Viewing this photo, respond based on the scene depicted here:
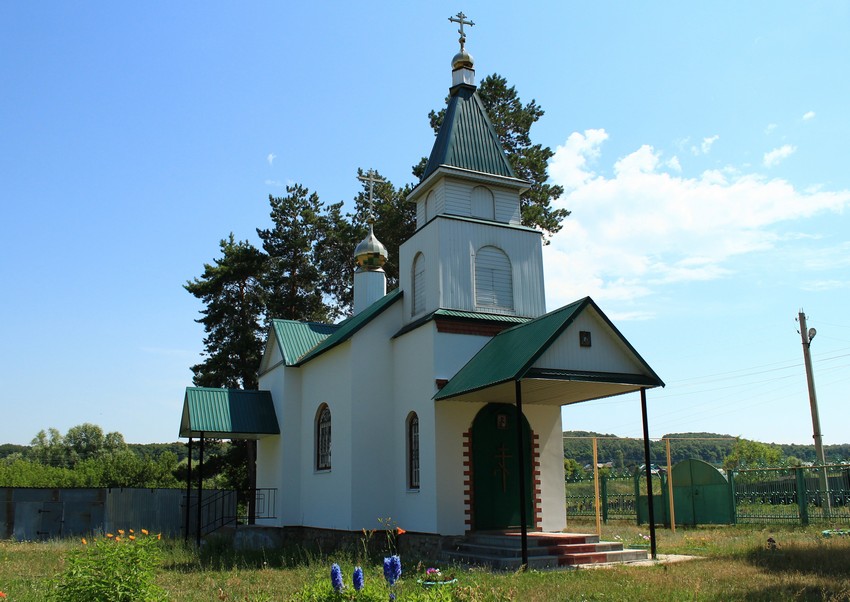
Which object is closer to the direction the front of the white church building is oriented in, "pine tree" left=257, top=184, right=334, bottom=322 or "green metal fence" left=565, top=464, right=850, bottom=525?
the green metal fence

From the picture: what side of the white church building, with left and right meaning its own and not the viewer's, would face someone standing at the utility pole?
left

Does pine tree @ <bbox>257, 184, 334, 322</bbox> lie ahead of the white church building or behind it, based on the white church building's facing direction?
behind

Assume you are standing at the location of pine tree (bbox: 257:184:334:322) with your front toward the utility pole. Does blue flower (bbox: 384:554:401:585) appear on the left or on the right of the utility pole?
right

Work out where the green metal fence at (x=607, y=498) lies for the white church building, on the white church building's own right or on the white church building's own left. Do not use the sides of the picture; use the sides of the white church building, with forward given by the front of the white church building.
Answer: on the white church building's own left

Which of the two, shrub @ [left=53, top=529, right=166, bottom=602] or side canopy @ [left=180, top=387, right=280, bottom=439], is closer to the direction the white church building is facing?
the shrub

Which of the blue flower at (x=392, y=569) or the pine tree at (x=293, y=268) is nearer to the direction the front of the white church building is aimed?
the blue flower

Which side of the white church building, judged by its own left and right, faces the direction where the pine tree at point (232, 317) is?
back

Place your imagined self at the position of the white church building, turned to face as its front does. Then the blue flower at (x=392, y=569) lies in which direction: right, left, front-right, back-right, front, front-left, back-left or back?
front-right

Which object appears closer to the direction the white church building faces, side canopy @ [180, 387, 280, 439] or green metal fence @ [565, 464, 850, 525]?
the green metal fence

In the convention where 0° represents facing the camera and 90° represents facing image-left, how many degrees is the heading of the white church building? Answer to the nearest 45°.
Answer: approximately 315°

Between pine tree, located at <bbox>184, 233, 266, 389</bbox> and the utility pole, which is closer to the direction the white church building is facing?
the utility pole

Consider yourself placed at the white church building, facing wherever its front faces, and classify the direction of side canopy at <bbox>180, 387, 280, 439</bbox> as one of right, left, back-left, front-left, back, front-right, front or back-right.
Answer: back
